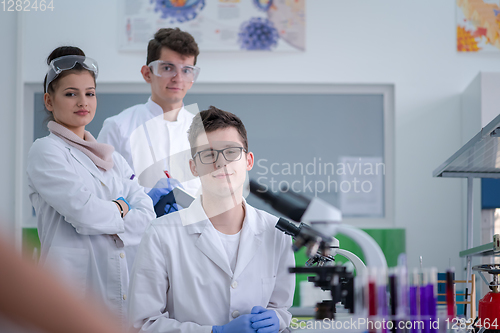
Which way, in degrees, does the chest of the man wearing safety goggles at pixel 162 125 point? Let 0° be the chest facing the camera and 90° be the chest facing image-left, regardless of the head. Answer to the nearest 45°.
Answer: approximately 315°

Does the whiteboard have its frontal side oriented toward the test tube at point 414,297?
yes

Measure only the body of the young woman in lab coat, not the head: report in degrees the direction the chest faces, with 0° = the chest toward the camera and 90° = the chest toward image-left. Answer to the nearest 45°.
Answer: approximately 315°

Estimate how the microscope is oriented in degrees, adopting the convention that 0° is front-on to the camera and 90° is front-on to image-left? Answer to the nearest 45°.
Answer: approximately 90°

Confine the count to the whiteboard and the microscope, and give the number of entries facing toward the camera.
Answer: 1
